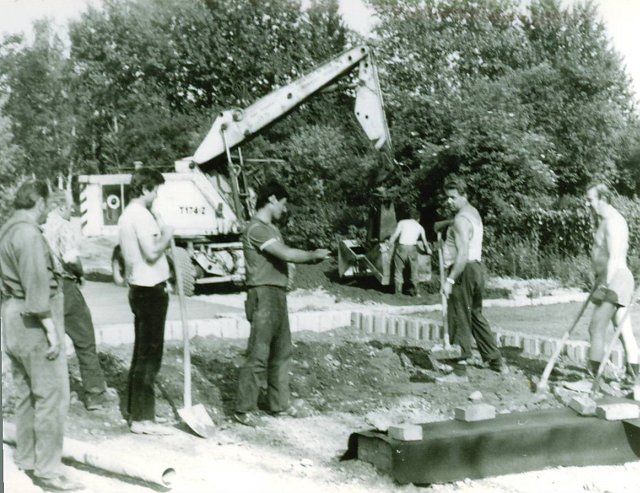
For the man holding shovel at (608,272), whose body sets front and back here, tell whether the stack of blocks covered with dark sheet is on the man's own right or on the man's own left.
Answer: on the man's own left

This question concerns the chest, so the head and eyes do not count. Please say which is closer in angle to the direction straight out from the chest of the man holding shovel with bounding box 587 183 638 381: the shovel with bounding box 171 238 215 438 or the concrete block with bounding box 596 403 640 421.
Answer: the shovel

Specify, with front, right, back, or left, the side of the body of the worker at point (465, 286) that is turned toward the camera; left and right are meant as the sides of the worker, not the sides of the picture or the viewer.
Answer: left

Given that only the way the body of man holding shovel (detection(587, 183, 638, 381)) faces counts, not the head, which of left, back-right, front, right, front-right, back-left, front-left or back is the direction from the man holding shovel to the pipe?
front-left

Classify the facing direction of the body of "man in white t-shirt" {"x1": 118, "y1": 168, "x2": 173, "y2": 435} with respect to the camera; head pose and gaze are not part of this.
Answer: to the viewer's right

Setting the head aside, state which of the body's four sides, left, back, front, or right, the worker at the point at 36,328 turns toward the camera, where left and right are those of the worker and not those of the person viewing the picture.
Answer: right

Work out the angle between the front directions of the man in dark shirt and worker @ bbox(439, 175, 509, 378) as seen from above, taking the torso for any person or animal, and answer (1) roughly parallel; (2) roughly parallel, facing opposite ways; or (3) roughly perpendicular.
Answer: roughly parallel, facing opposite ways

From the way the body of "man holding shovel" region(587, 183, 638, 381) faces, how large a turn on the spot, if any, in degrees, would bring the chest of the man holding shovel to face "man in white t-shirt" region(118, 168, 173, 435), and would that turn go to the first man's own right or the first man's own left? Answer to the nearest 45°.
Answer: approximately 45° to the first man's own left

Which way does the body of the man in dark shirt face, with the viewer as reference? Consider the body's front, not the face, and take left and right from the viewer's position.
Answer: facing to the right of the viewer

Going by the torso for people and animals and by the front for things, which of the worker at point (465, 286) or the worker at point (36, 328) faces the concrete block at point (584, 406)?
the worker at point (36, 328)

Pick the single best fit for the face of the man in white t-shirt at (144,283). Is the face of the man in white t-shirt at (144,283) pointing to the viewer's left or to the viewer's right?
to the viewer's right

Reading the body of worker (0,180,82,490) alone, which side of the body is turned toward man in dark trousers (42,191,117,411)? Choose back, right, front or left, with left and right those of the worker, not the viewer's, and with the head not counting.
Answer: left

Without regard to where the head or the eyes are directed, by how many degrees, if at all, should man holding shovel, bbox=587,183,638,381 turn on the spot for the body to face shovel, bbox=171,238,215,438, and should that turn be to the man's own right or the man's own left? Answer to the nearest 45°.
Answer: approximately 45° to the man's own left
